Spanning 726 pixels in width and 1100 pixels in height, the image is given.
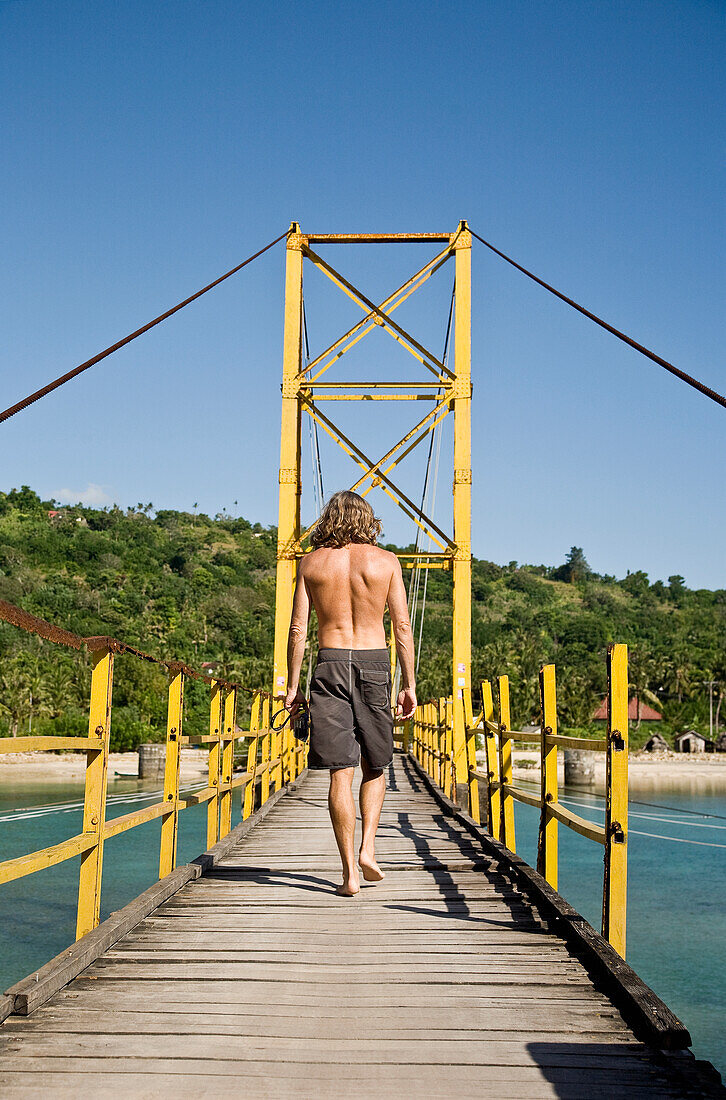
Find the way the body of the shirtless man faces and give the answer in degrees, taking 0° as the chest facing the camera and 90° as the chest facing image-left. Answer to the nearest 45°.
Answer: approximately 180°

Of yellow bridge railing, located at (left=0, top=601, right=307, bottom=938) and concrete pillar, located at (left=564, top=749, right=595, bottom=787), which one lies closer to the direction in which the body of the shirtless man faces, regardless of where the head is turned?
the concrete pillar

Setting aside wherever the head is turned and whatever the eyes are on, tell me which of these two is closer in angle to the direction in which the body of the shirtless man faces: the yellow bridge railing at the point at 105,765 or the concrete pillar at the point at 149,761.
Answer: the concrete pillar

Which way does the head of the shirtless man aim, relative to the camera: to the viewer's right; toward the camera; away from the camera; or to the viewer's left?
away from the camera

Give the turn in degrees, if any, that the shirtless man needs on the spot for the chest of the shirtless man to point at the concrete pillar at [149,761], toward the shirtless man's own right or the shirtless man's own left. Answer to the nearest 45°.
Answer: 0° — they already face it

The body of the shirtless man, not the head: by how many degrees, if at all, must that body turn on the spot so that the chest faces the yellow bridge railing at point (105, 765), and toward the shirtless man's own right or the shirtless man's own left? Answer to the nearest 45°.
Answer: approximately 135° to the shirtless man's own left
